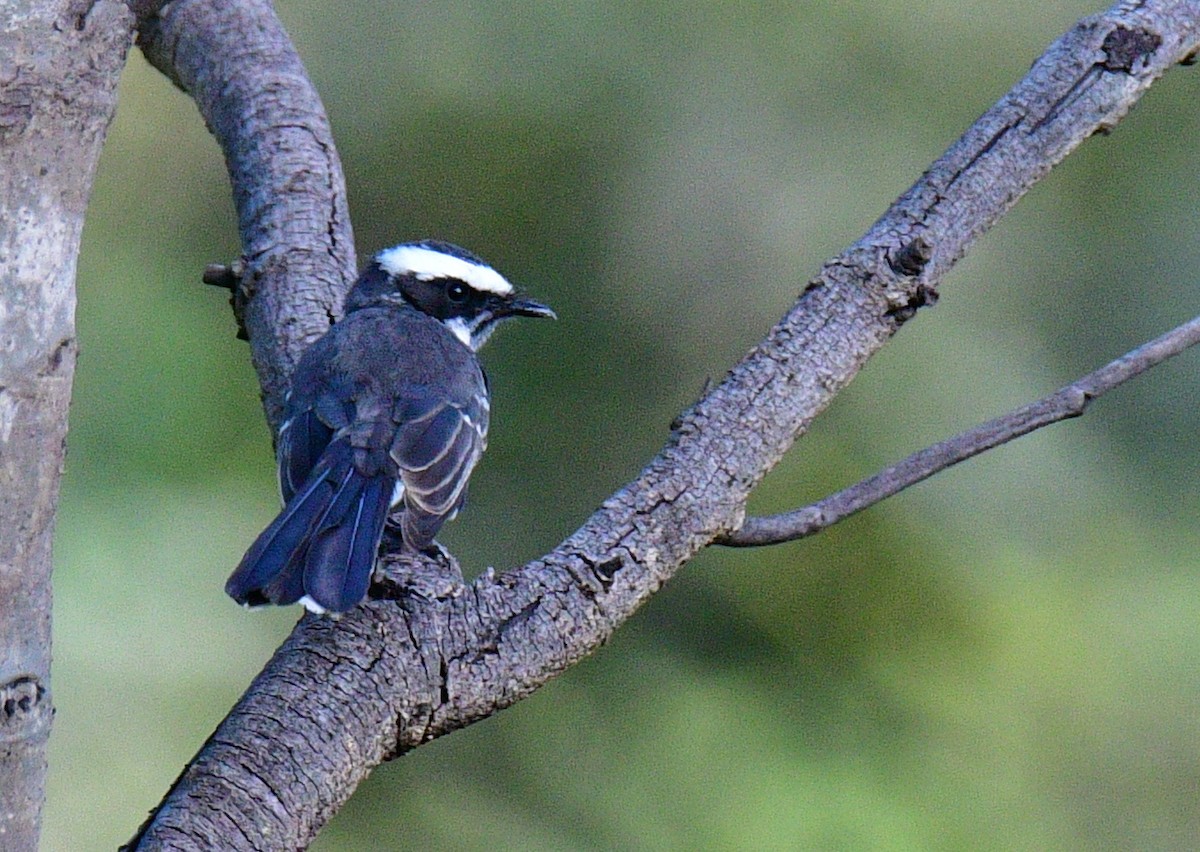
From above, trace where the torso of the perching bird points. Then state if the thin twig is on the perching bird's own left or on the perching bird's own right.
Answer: on the perching bird's own right

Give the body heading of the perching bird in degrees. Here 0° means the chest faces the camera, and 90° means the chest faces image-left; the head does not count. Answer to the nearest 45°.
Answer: approximately 225°

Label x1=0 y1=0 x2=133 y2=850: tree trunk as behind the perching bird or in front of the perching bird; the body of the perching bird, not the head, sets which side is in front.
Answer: behind
